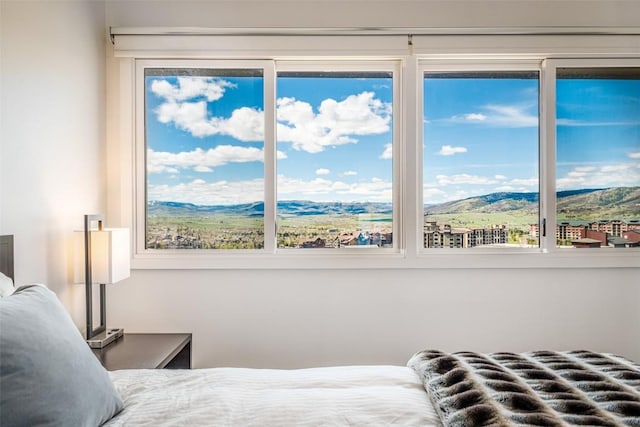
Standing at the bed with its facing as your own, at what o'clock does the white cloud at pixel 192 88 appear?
The white cloud is roughly at 8 o'clock from the bed.

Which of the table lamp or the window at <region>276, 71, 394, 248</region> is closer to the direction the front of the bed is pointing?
the window

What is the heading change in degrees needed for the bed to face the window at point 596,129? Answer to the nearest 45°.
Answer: approximately 45° to its left

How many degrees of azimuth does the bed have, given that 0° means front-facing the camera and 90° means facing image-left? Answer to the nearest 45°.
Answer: approximately 270°

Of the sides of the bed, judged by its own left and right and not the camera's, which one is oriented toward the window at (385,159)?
left

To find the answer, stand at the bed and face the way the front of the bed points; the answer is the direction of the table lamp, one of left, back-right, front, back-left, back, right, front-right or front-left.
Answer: back-left

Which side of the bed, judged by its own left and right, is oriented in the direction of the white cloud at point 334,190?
left

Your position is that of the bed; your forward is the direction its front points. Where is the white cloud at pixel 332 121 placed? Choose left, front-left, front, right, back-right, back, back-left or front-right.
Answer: left

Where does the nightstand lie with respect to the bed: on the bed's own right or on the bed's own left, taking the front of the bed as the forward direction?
on the bed's own left

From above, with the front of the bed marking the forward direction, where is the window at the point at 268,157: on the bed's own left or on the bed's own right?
on the bed's own left

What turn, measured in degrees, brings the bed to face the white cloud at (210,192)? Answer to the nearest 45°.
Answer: approximately 90° to its left
